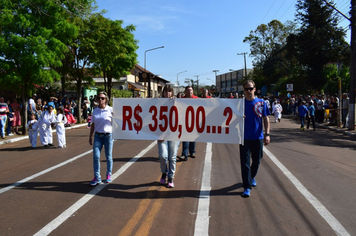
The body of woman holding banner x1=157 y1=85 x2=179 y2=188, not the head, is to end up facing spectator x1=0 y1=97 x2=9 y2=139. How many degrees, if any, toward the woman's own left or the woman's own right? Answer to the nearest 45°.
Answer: approximately 135° to the woman's own right

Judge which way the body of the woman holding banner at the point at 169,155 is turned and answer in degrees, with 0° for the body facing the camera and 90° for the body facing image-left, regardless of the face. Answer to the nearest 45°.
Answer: approximately 0°

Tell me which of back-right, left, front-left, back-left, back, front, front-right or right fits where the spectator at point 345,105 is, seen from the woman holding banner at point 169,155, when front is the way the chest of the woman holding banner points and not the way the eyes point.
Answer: back-left

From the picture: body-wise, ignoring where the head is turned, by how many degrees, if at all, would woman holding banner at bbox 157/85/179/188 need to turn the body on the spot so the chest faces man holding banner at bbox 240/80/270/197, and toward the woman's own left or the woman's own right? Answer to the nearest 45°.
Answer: approximately 90° to the woman's own left

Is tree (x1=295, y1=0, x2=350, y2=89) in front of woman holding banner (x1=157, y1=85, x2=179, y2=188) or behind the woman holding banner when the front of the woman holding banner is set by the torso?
behind

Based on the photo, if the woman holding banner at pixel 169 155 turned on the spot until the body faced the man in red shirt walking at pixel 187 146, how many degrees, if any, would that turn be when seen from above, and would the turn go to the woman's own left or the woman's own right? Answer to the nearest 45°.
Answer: approximately 180°

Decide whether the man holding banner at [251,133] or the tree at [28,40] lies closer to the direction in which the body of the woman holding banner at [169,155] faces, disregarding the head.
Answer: the man holding banner

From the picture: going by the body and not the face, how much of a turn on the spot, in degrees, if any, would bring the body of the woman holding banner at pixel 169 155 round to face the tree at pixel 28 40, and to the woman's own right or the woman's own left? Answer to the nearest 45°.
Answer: approximately 135° to the woman's own right

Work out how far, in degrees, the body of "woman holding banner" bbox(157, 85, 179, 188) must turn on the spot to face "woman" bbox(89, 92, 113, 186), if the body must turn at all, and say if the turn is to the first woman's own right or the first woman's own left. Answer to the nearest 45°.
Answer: approximately 90° to the first woman's own right

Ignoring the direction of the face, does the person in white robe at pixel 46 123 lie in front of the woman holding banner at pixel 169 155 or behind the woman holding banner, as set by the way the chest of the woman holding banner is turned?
behind

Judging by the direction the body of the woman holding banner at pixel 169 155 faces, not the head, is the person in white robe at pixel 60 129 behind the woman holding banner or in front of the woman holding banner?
behind

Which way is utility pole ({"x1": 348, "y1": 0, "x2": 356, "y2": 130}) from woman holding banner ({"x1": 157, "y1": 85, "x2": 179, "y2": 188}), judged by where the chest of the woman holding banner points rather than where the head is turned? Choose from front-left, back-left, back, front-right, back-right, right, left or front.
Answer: back-left
